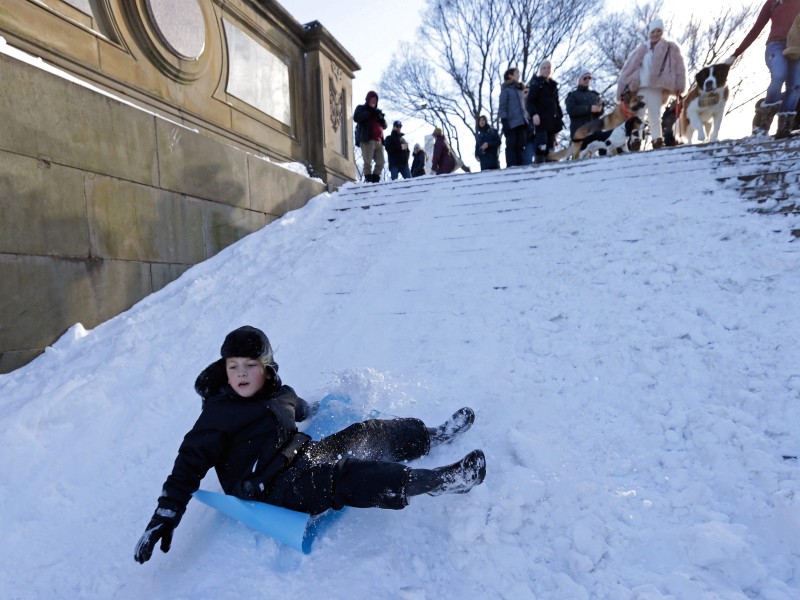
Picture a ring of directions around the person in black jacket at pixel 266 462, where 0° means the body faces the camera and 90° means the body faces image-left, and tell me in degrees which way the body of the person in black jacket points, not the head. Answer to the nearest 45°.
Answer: approximately 315°

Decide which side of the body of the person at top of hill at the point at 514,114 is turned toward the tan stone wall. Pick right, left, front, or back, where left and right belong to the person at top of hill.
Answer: right

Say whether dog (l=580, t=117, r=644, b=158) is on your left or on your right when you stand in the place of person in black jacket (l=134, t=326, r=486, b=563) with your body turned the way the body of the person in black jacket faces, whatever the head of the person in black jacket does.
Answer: on your left

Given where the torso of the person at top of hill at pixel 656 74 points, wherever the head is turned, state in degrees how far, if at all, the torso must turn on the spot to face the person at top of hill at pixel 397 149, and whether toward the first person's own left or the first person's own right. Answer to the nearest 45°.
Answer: approximately 90° to the first person's own right

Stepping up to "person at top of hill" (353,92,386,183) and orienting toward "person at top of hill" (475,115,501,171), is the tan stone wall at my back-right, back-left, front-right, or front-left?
back-right
